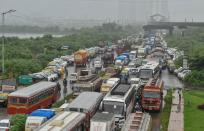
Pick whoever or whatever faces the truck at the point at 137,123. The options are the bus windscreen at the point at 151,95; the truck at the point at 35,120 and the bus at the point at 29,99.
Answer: the bus windscreen

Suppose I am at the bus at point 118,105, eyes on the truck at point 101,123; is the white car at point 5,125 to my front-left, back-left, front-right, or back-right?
front-right

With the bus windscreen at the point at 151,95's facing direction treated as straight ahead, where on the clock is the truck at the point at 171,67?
The truck is roughly at 6 o'clock from the bus windscreen.

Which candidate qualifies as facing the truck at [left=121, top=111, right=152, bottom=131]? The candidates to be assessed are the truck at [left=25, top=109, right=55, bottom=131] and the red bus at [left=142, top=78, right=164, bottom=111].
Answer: the red bus

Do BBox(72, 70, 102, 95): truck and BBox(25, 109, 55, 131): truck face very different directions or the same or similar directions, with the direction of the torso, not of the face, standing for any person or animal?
same or similar directions

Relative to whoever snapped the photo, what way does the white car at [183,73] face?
facing the viewer and to the left of the viewer

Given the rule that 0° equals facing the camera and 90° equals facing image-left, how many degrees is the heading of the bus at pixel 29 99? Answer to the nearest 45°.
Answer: approximately 225°

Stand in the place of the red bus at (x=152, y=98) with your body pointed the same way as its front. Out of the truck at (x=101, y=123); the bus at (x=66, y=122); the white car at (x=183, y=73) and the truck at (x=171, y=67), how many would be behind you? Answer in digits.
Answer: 2

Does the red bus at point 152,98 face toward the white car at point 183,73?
no

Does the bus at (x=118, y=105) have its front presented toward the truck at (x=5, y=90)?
no

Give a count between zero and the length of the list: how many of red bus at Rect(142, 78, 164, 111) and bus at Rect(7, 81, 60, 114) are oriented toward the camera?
1

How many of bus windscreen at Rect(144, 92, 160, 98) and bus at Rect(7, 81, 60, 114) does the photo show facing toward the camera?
1

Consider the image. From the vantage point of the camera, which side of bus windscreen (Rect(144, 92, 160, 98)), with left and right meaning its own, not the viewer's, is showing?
front

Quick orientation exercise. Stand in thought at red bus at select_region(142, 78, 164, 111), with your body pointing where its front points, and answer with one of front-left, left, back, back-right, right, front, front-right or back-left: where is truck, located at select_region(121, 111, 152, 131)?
front

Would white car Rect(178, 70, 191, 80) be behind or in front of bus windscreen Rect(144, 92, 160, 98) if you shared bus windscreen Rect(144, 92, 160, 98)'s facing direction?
behind

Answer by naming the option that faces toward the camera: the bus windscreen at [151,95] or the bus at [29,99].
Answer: the bus windscreen
